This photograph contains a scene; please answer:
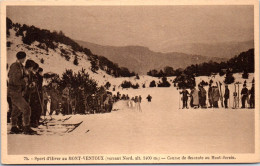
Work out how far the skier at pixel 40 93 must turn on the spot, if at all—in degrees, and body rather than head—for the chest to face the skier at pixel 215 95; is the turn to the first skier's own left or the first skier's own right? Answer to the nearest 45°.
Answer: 0° — they already face them

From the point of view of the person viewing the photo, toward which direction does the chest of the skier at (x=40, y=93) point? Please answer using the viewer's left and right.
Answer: facing to the right of the viewer

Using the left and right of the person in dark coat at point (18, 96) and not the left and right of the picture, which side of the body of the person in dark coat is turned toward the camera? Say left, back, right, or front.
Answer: right

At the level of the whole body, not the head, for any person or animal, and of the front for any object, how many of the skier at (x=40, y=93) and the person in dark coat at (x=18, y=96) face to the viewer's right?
2
